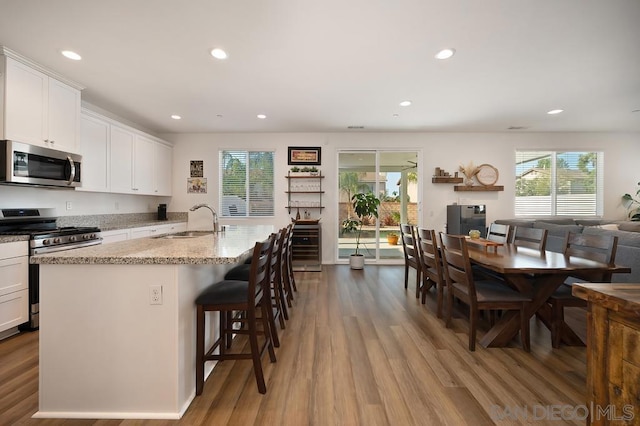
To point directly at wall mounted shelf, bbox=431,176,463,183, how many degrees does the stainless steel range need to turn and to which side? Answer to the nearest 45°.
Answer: approximately 45° to its left

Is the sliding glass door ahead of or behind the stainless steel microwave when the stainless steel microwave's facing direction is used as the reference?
ahead

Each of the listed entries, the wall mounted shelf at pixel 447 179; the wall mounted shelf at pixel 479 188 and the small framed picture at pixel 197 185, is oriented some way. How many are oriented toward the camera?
3

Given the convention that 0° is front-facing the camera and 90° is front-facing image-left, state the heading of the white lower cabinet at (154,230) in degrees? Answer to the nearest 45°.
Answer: approximately 315°

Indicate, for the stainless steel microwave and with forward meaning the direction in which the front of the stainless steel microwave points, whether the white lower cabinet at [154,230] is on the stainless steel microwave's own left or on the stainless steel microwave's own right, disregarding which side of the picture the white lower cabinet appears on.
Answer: on the stainless steel microwave's own left

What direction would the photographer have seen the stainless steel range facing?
facing the viewer and to the right of the viewer

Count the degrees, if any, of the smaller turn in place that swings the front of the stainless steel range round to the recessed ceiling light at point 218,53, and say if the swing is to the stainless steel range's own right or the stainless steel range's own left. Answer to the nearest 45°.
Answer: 0° — it already faces it

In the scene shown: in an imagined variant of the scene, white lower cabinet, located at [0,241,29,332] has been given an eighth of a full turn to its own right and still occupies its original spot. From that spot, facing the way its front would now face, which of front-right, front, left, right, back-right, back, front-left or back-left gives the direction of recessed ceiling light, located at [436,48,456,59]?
front-left

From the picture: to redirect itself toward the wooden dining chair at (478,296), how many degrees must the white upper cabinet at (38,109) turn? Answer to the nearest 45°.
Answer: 0° — it already faces it

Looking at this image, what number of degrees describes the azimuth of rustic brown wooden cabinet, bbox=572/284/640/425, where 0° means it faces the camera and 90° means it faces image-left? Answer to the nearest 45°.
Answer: approximately 45°

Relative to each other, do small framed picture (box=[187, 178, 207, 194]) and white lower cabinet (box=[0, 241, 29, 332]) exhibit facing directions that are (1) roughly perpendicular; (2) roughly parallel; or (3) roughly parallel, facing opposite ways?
roughly perpendicular

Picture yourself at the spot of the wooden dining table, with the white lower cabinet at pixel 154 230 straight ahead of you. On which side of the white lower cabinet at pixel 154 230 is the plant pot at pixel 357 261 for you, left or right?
right

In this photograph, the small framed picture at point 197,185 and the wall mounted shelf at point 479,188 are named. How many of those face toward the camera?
2

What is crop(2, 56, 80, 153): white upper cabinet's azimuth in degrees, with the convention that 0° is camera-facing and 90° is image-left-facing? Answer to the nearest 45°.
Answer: approximately 315°

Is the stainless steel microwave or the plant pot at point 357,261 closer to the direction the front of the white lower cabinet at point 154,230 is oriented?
the plant pot
